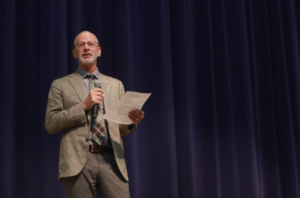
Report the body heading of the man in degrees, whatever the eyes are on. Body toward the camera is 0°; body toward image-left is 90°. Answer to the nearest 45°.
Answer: approximately 0°
